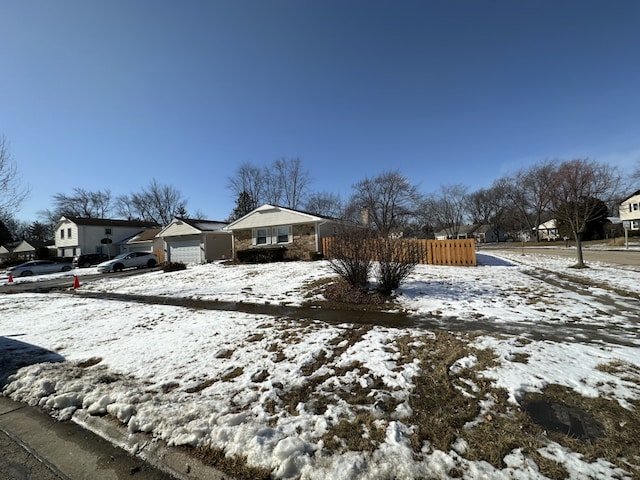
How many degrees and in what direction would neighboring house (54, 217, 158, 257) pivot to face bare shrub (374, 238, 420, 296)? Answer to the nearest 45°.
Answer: approximately 45° to its left

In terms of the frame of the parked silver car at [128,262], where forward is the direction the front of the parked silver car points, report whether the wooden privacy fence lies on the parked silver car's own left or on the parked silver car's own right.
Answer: on the parked silver car's own left

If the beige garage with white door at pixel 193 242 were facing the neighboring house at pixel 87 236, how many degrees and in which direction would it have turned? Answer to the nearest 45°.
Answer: approximately 90° to its right

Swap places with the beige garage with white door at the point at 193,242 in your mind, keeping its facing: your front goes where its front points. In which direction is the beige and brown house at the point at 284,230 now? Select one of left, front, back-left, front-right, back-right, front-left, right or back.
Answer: left

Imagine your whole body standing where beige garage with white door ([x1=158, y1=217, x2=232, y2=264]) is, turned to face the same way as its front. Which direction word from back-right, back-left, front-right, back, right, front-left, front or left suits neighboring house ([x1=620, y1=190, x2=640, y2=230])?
back-left

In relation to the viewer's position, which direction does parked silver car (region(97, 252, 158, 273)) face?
facing the viewer and to the left of the viewer

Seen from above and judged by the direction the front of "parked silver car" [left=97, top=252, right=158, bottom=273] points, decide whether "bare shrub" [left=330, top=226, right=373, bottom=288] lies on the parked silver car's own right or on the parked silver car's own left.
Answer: on the parked silver car's own left

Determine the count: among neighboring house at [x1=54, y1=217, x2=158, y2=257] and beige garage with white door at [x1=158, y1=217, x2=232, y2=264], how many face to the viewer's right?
0

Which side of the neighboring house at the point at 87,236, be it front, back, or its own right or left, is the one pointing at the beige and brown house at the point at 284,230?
left

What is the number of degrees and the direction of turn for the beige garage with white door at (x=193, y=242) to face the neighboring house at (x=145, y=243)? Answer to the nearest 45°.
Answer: approximately 135° to its right

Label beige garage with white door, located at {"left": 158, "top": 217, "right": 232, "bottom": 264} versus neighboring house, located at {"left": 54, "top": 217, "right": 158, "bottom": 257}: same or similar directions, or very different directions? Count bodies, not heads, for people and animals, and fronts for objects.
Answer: same or similar directions

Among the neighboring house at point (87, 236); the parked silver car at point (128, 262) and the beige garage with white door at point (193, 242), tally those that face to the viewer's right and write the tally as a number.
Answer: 0

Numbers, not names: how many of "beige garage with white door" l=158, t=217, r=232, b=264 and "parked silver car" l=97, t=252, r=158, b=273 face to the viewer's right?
0

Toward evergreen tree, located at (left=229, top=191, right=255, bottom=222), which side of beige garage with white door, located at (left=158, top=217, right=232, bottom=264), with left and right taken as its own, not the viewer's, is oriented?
back
